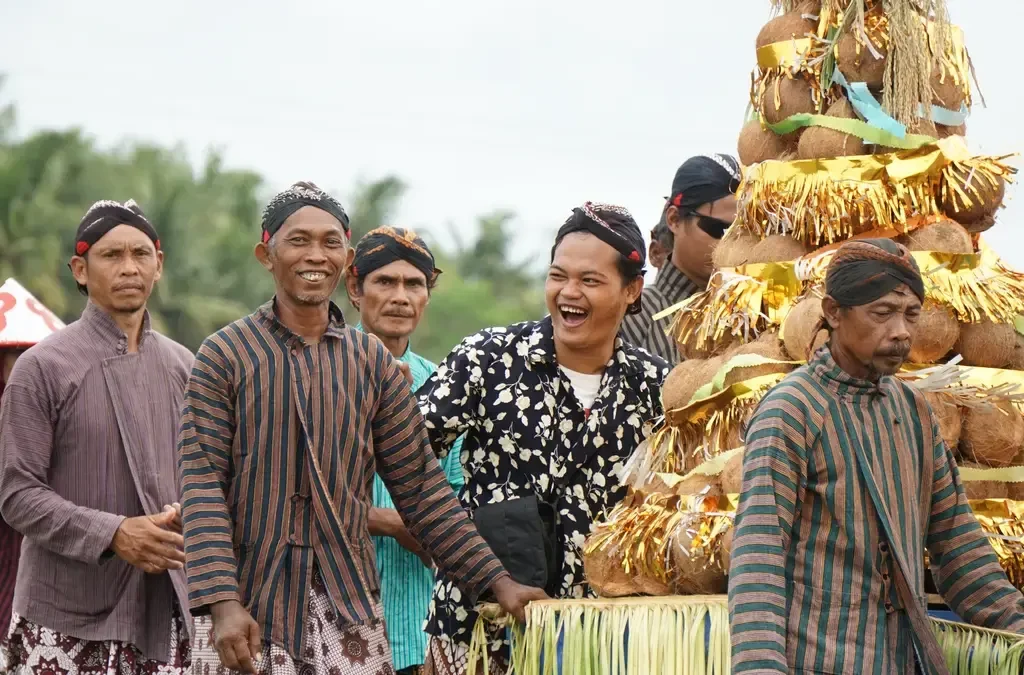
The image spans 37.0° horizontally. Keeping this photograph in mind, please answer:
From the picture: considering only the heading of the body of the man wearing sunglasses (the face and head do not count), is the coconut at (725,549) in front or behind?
in front

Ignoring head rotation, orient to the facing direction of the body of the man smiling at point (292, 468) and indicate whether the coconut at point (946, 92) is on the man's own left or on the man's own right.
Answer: on the man's own left

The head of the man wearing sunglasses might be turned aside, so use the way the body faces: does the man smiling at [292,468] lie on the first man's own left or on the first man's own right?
on the first man's own right

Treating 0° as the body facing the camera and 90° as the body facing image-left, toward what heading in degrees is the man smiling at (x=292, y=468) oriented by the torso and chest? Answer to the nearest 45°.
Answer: approximately 0°

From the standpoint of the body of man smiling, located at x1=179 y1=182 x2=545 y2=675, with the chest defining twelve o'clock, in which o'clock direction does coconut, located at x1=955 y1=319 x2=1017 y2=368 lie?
The coconut is roughly at 9 o'clock from the man smiling.

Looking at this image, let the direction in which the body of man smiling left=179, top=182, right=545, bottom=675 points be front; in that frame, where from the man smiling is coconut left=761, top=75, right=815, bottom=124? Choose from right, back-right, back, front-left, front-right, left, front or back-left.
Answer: left

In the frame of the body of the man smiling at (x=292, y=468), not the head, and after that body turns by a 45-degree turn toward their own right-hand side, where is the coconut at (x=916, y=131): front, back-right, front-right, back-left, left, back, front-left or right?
back-left

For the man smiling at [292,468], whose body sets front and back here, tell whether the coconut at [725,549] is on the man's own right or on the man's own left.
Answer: on the man's own left

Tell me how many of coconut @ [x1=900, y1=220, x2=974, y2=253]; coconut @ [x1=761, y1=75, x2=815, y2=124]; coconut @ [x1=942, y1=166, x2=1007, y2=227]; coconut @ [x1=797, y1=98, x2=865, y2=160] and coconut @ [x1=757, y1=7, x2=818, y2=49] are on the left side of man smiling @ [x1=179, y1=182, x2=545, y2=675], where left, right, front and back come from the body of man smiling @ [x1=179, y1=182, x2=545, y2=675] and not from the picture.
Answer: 5

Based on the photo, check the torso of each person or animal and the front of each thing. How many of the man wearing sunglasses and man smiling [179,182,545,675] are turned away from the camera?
0

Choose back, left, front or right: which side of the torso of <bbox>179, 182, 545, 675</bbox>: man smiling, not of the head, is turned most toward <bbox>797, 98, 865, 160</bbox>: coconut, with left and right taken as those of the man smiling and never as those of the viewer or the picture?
left
